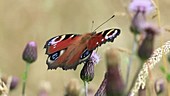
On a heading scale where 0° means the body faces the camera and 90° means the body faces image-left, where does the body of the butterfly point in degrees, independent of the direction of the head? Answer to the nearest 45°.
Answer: approximately 225°
